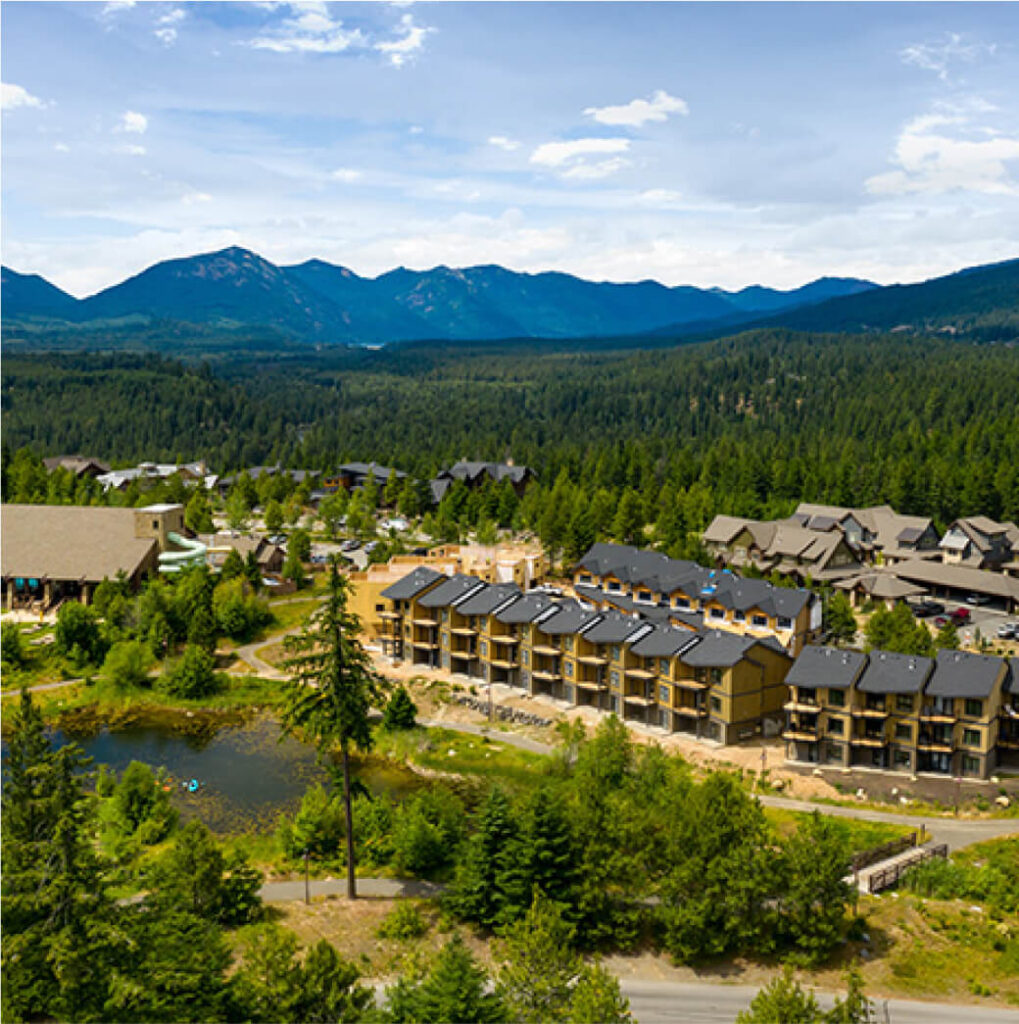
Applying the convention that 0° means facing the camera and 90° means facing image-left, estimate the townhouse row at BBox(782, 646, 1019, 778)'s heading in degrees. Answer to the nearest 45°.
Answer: approximately 0°

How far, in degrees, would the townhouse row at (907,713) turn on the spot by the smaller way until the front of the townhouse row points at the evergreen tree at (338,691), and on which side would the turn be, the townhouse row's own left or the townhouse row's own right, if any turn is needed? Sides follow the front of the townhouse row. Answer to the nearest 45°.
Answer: approximately 45° to the townhouse row's own right

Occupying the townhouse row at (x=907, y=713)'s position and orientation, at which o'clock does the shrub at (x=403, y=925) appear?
The shrub is roughly at 1 o'clock from the townhouse row.

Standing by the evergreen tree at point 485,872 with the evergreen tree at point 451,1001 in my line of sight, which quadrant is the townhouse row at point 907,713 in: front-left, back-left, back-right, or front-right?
back-left

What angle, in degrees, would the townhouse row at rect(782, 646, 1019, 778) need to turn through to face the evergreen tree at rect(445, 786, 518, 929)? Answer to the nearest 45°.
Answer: approximately 45° to its right
